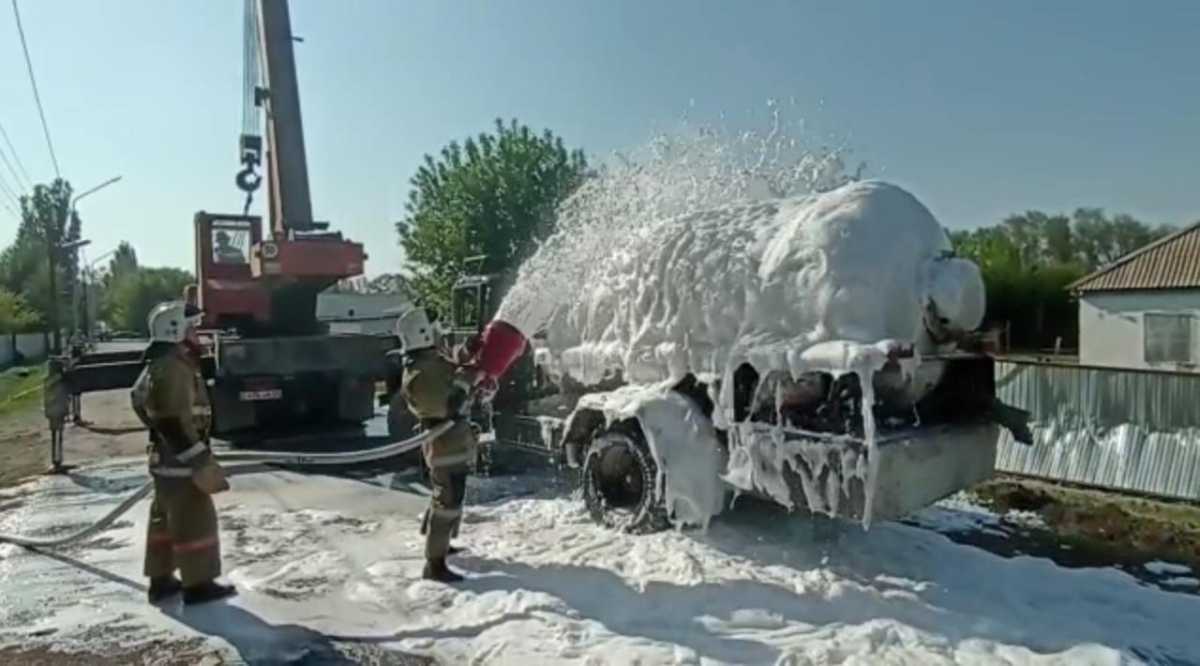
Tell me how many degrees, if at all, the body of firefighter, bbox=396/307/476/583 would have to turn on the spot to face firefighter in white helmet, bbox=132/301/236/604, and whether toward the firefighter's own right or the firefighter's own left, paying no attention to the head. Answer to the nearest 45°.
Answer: approximately 180°

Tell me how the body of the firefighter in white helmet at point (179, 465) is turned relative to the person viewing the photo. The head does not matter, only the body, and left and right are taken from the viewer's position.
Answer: facing to the right of the viewer

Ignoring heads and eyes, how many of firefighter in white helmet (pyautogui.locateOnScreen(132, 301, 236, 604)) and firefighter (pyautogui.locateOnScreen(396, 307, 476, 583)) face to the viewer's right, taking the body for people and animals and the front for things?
2

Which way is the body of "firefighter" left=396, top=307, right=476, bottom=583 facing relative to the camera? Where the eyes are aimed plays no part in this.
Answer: to the viewer's right

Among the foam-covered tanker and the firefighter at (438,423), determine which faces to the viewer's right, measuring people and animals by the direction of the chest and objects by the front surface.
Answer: the firefighter

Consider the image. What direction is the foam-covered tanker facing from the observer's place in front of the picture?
facing away from the viewer and to the left of the viewer

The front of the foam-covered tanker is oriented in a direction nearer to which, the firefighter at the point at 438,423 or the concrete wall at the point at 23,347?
the concrete wall

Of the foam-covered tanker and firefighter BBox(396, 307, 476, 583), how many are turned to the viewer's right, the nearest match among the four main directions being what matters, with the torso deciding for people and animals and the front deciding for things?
1

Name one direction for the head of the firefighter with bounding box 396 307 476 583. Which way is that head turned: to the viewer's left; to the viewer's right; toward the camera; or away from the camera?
to the viewer's right

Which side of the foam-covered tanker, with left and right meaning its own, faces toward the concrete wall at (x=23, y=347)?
front

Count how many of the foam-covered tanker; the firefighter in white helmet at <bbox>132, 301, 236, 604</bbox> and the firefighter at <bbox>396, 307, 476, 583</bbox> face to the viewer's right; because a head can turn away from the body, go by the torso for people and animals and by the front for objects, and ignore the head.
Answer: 2

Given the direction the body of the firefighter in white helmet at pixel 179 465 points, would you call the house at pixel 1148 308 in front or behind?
in front
